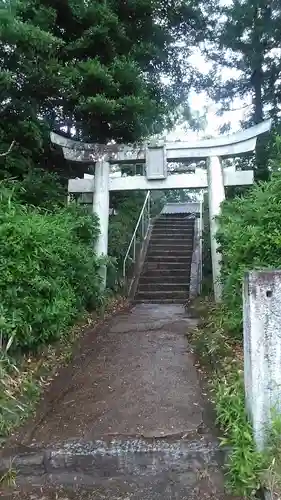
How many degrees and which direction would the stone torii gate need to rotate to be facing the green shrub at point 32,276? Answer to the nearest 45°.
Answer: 0° — it already faces it

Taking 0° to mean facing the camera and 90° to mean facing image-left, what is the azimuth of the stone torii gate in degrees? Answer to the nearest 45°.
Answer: approximately 0°

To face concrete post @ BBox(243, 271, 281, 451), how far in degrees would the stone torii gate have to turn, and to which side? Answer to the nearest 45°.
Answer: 0° — it already faces it
